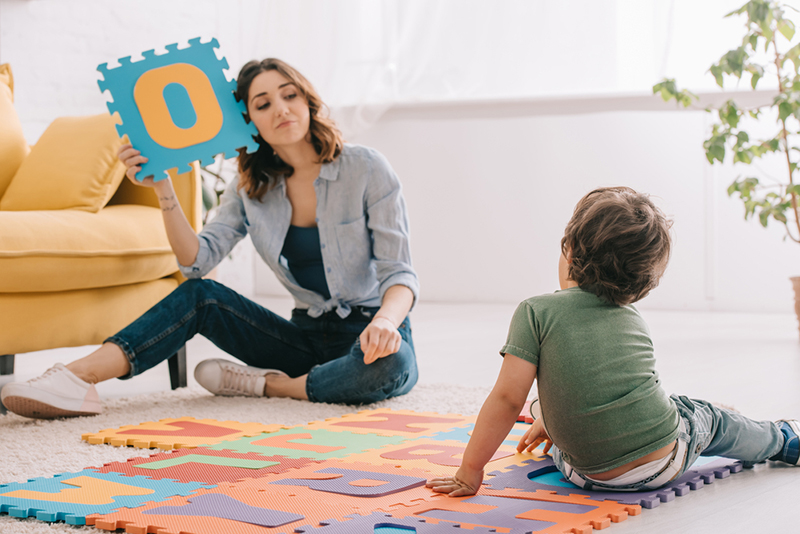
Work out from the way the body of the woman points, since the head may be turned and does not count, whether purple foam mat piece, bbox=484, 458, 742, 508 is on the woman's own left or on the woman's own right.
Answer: on the woman's own left

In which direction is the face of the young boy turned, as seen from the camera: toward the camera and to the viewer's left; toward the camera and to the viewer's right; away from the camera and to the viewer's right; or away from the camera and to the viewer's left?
away from the camera and to the viewer's left

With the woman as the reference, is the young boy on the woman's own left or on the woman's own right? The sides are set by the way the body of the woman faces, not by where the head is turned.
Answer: on the woman's own left
